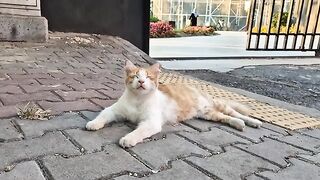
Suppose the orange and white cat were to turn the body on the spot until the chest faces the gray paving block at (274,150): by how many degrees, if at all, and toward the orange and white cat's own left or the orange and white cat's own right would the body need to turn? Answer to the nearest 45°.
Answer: approximately 135° to the orange and white cat's own left

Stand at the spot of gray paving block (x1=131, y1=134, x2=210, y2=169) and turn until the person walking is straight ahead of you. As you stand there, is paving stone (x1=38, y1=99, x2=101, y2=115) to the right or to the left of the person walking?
left

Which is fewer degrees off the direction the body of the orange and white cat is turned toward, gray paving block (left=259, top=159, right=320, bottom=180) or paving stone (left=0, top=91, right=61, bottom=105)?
the paving stone

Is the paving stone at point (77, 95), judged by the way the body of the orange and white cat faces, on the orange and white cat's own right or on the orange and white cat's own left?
on the orange and white cat's own right

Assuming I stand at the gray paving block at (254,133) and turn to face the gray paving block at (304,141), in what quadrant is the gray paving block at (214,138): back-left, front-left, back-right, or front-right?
back-right

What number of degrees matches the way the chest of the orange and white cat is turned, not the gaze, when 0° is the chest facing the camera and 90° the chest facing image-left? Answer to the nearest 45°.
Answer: approximately 45°

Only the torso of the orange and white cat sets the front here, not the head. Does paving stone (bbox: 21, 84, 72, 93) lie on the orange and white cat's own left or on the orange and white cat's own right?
on the orange and white cat's own right
